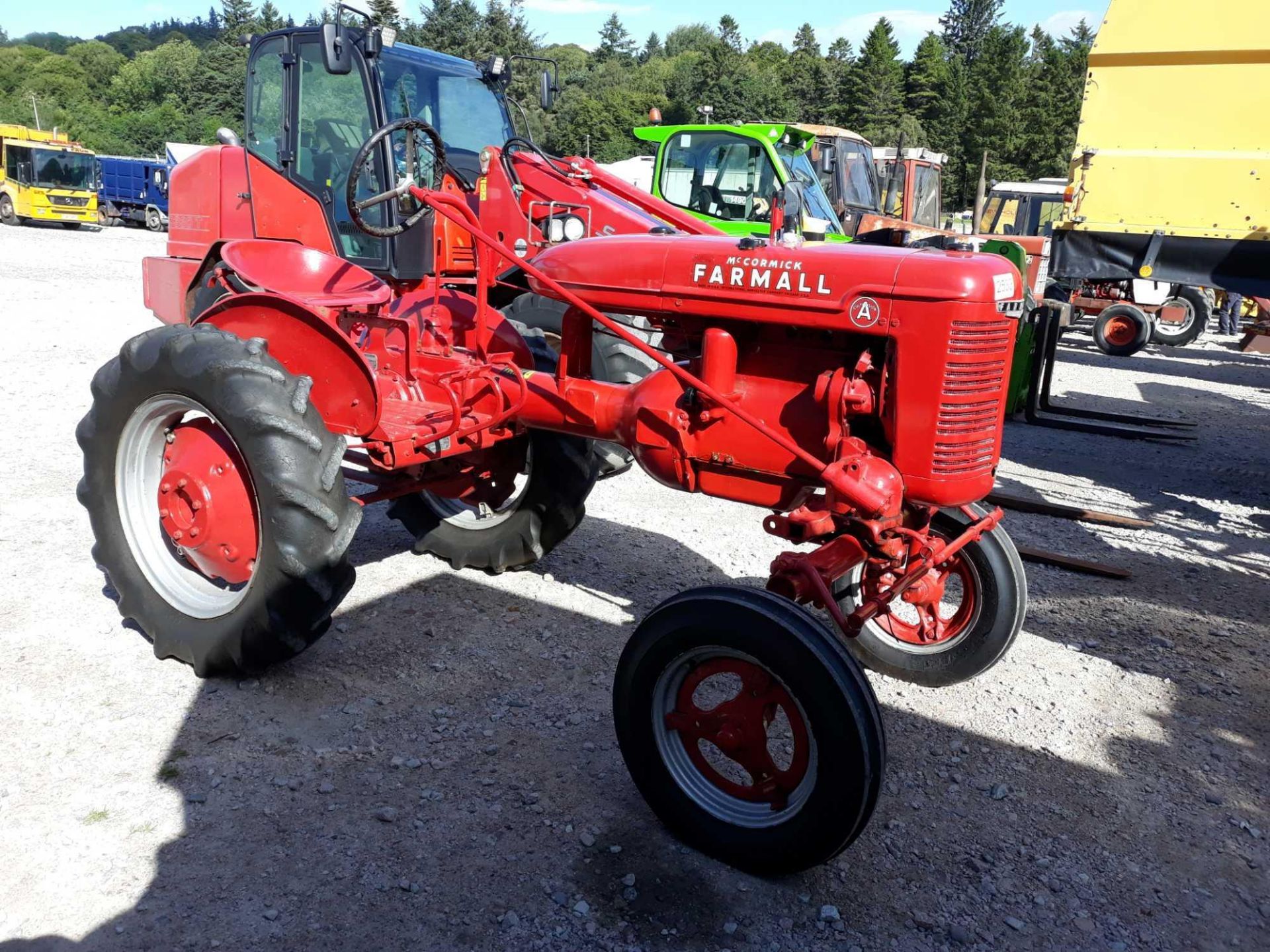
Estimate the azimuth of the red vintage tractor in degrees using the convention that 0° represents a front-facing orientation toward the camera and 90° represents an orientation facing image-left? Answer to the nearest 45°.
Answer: approximately 315°

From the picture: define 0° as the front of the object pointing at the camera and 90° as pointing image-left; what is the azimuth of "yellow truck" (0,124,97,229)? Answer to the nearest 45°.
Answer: approximately 315°

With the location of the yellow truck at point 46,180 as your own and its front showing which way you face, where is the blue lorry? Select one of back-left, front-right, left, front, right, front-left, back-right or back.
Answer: left

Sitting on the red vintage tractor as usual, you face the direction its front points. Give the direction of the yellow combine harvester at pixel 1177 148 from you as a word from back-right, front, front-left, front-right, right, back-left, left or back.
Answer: left

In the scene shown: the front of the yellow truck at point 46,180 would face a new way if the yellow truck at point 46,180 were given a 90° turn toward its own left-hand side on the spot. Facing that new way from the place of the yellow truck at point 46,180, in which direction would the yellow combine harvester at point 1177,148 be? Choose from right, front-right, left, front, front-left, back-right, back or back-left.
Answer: back-right

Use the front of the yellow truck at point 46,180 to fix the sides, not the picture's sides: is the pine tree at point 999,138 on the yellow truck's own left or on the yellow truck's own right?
on the yellow truck's own left

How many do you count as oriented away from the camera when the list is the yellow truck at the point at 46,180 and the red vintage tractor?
0

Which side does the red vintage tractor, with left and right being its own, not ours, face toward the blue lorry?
back

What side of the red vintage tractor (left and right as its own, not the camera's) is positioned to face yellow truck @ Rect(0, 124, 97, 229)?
back
